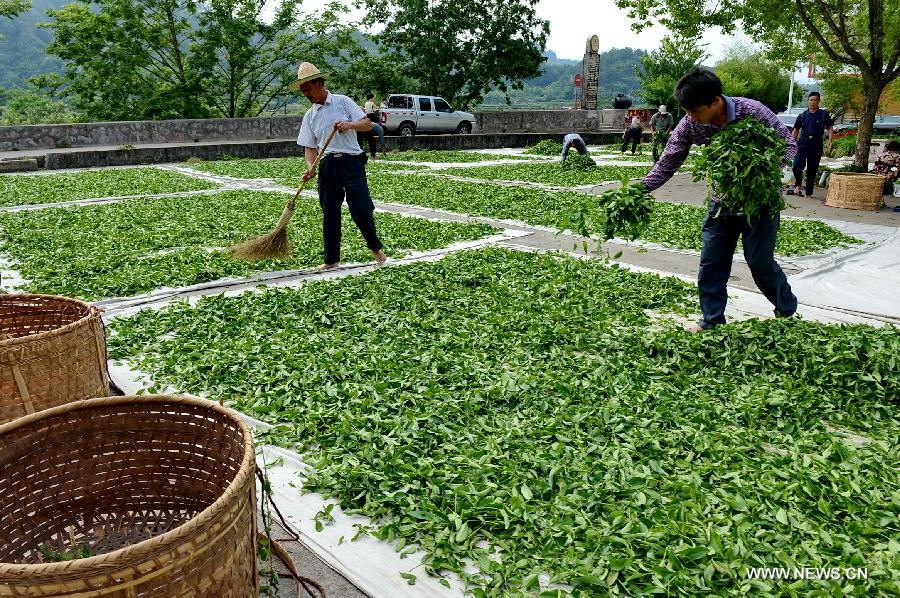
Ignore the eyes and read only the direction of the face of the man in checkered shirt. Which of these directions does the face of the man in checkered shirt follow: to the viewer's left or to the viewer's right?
to the viewer's left

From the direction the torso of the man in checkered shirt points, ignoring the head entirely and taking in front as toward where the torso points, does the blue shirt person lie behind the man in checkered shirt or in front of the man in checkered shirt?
behind

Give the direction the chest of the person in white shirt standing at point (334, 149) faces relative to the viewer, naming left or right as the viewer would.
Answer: facing the viewer and to the left of the viewer

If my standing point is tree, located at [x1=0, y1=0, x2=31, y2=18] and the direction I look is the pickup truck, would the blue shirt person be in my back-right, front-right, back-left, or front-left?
front-right

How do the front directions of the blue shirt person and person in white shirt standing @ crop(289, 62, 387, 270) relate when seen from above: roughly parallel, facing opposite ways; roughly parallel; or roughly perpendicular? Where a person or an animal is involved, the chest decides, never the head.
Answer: roughly parallel

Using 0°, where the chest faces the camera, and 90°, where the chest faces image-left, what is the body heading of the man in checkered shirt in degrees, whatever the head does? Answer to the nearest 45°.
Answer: approximately 45°

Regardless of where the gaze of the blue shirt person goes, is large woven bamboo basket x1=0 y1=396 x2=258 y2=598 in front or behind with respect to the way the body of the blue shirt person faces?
in front

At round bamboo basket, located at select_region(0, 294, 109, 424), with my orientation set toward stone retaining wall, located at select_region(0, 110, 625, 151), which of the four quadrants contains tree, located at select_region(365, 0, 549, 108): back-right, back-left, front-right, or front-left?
front-right

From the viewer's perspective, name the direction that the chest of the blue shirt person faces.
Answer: toward the camera

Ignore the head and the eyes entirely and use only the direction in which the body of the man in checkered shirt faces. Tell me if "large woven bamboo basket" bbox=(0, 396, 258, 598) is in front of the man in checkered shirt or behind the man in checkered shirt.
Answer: in front

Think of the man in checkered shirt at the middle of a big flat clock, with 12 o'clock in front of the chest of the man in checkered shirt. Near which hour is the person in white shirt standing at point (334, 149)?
The person in white shirt standing is roughly at 2 o'clock from the man in checkered shirt.

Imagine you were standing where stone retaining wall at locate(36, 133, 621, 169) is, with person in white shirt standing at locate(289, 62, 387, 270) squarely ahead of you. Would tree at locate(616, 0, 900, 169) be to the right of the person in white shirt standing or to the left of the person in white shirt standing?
left
